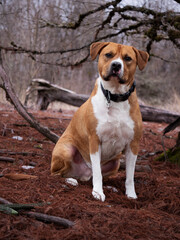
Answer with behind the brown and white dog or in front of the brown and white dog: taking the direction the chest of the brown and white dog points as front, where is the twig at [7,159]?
behind

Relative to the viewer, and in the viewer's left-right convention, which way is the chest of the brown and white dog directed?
facing the viewer and to the right of the viewer

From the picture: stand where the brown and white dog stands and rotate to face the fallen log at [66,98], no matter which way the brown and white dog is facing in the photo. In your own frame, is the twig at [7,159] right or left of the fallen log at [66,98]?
left

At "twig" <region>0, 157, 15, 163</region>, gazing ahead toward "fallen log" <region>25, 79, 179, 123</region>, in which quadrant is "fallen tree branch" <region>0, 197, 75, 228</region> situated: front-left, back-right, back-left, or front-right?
back-right

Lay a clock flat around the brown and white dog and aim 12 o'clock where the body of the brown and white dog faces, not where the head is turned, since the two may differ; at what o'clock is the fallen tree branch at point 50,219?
The fallen tree branch is roughly at 2 o'clock from the brown and white dog.

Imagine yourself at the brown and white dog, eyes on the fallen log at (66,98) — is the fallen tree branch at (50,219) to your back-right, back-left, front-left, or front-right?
back-left

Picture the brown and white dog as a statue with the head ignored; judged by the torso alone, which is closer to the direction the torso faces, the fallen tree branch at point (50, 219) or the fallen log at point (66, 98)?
the fallen tree branch

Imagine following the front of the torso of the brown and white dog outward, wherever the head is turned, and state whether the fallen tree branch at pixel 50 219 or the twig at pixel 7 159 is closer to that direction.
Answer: the fallen tree branch
